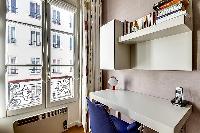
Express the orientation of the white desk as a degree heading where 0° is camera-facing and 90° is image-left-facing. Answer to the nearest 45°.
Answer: approximately 45°

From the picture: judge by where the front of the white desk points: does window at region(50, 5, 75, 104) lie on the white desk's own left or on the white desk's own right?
on the white desk's own right

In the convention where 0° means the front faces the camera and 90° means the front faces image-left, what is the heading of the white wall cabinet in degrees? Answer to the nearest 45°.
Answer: approximately 45°
